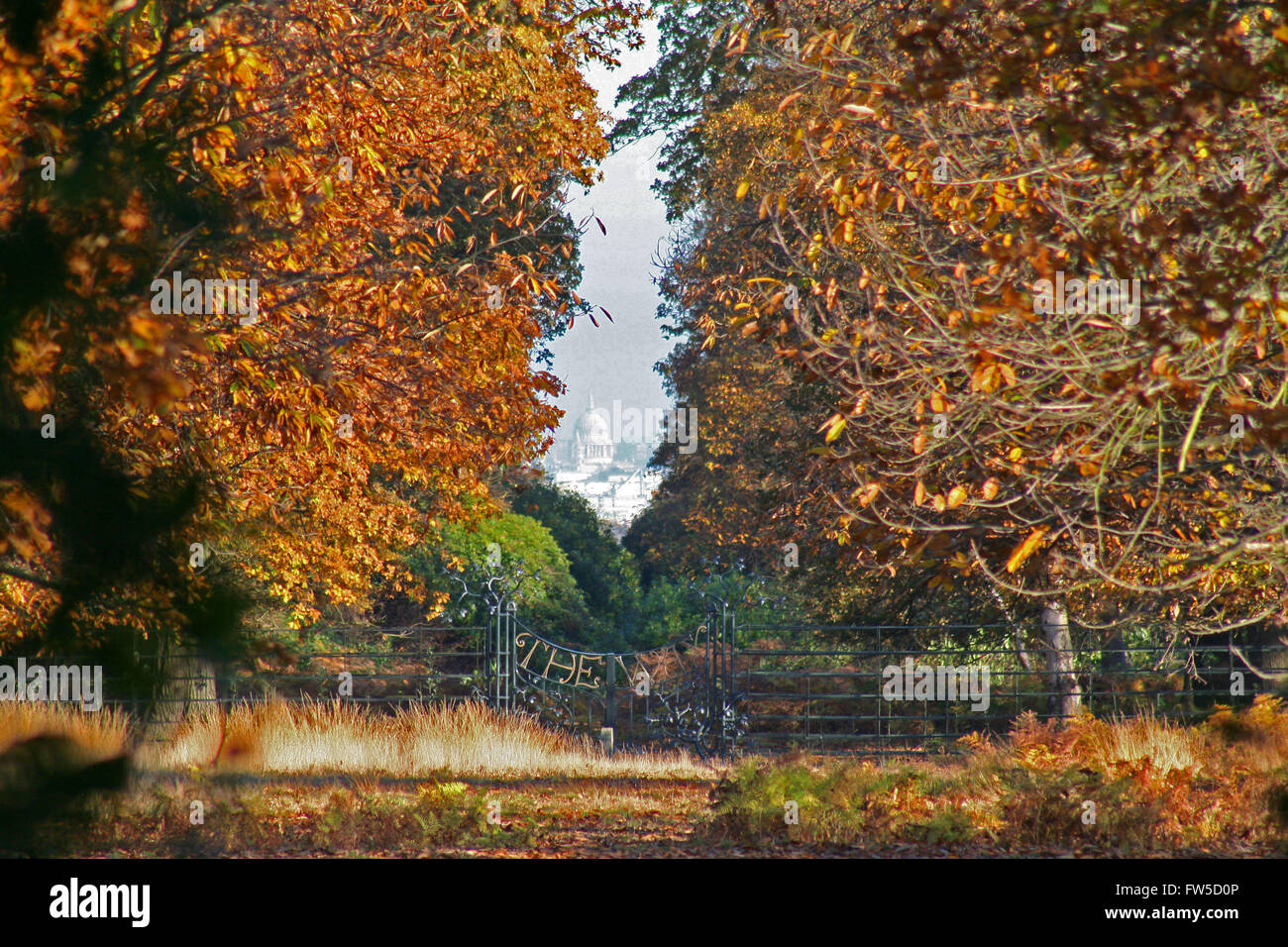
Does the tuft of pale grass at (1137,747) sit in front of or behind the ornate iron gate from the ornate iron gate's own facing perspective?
in front

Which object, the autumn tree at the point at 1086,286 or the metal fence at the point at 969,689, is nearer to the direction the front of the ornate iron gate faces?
the autumn tree

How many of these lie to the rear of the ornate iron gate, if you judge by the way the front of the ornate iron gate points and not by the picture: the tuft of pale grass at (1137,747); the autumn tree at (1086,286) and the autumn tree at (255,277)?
0

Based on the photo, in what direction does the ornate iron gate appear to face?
toward the camera

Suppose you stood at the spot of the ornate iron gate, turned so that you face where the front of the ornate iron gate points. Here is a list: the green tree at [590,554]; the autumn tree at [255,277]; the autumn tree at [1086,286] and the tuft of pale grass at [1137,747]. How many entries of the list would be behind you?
1

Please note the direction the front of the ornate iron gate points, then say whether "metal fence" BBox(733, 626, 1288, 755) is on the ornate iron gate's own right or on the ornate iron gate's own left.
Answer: on the ornate iron gate's own left

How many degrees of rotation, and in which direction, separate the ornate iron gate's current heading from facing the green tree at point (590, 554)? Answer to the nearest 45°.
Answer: approximately 180°

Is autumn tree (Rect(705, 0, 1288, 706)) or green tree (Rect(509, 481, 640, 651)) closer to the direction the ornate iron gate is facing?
the autumn tree
